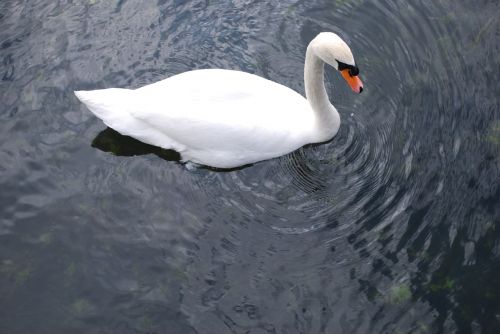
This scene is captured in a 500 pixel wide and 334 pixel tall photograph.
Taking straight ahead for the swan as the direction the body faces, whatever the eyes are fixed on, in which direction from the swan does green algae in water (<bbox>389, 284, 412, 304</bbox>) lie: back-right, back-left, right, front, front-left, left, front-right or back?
front-right

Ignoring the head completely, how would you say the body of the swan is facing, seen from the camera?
to the viewer's right
